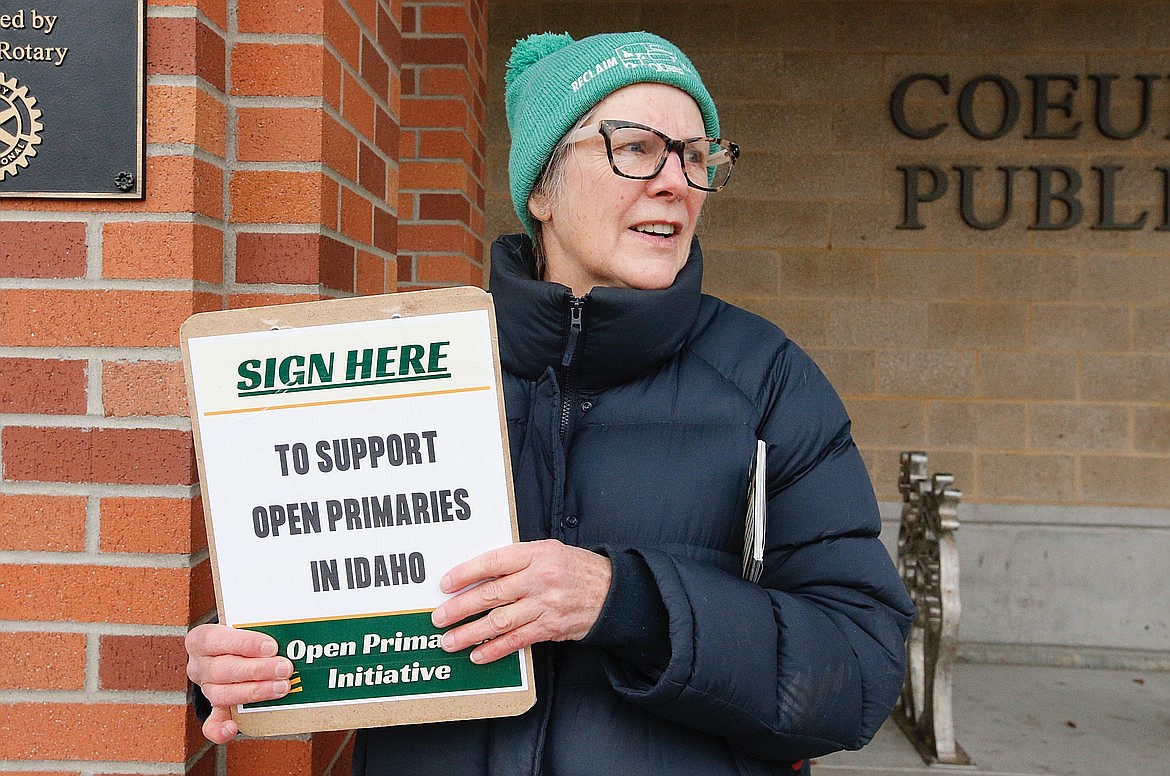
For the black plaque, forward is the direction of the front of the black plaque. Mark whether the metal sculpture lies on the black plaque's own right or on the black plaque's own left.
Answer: on the black plaque's own left

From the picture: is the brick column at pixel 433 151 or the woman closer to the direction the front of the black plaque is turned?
the woman

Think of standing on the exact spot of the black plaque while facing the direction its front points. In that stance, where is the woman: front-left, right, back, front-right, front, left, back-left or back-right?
front-left

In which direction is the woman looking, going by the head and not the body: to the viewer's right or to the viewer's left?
to the viewer's right

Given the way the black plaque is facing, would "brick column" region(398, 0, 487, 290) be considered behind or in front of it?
behind

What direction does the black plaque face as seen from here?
toward the camera
